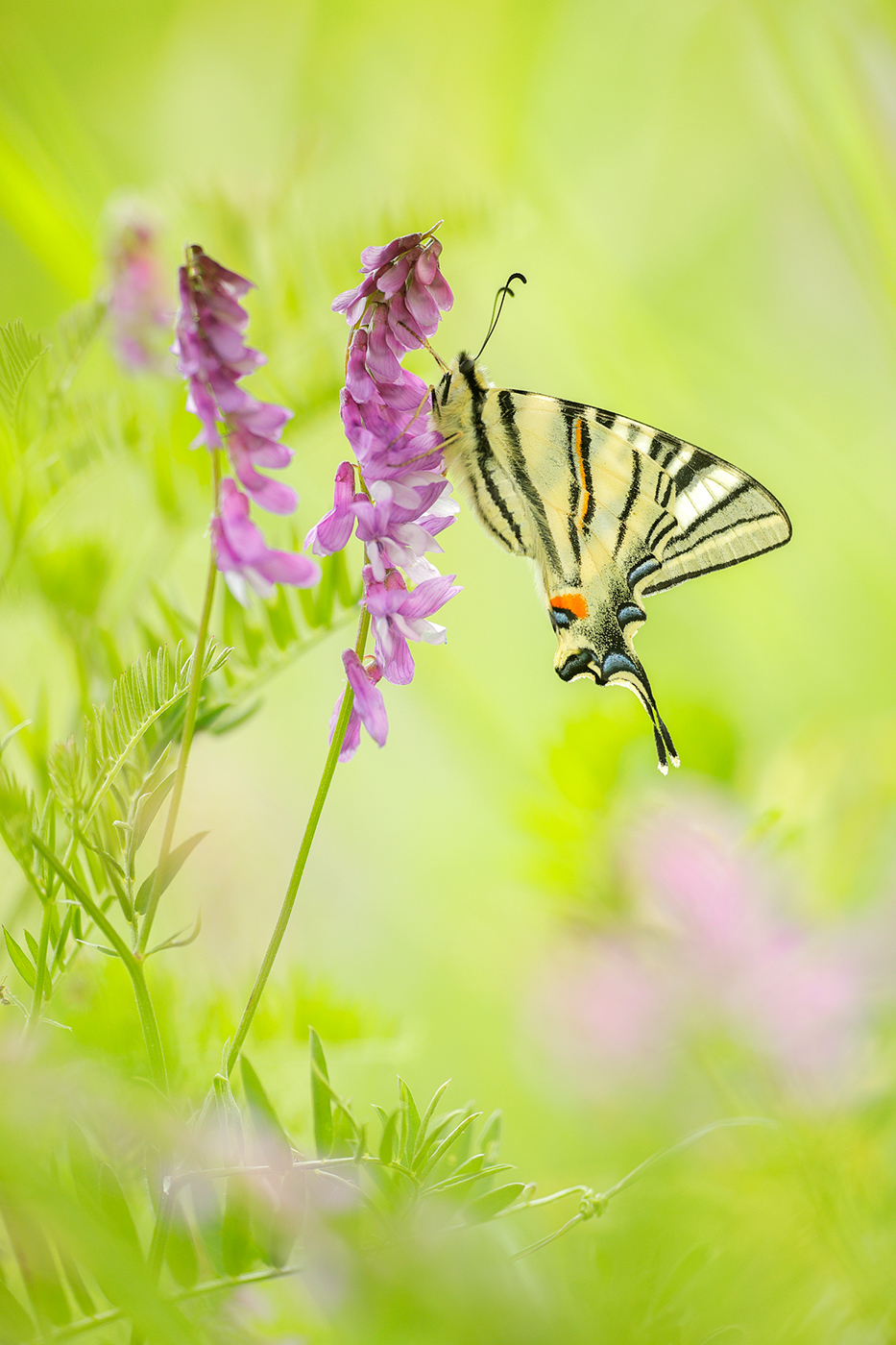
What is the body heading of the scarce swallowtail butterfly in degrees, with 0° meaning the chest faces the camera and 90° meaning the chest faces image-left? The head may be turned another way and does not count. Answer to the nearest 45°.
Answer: approximately 90°
